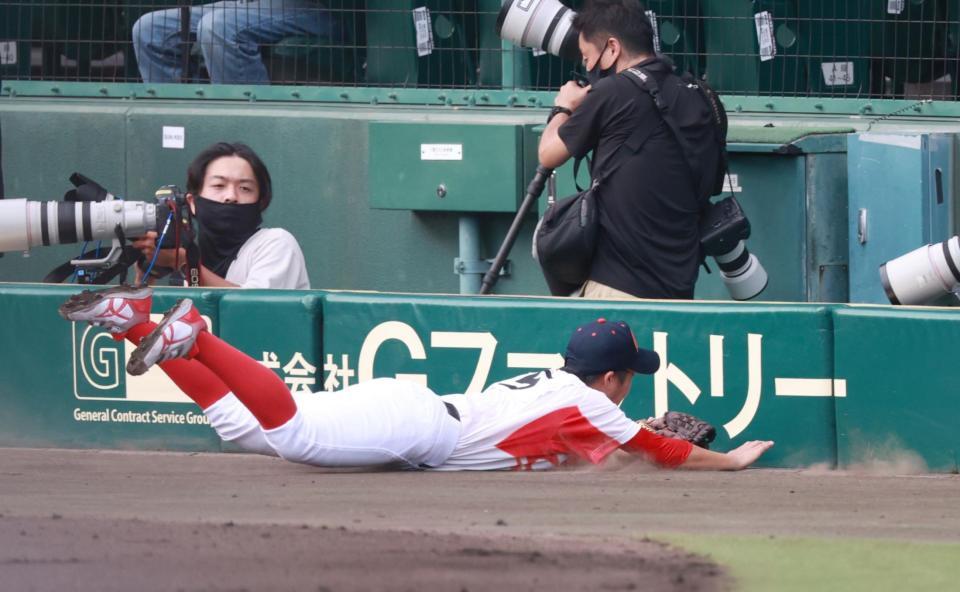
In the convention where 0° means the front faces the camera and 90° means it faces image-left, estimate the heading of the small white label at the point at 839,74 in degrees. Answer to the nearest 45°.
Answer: approximately 0°

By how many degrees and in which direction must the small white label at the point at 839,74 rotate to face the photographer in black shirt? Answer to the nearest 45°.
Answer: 0° — it already faces them

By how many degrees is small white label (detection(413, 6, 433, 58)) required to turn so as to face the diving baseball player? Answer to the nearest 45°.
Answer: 0° — it already faces them

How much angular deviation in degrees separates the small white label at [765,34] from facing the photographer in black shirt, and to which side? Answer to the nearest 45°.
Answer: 0° — it already faces them

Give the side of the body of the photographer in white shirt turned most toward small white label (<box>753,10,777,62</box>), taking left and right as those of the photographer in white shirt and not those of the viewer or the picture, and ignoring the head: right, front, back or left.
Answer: back
